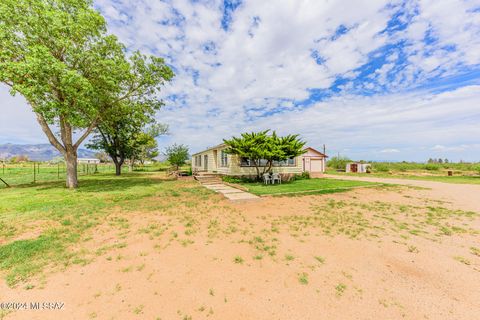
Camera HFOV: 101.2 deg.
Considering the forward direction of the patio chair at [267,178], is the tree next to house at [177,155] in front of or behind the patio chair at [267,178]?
behind

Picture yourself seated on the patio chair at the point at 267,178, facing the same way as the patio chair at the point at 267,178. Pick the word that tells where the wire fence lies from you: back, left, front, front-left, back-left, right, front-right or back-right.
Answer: back-right

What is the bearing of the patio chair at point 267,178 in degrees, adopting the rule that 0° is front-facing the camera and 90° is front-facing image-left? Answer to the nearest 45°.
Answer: approximately 315°

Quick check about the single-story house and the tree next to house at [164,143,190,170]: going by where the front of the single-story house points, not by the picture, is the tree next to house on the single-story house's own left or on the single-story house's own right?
on the single-story house's own right

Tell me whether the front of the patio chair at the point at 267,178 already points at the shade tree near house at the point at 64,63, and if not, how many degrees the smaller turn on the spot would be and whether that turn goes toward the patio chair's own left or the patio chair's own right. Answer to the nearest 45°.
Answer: approximately 90° to the patio chair's own right

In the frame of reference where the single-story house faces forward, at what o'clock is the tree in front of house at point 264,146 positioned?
The tree in front of house is roughly at 11 o'clock from the single-story house.

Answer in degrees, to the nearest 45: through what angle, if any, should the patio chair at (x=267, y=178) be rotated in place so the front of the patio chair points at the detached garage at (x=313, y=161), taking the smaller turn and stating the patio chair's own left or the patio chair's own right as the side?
approximately 90° to the patio chair's own left

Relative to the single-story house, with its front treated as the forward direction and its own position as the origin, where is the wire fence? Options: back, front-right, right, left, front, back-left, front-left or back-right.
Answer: right

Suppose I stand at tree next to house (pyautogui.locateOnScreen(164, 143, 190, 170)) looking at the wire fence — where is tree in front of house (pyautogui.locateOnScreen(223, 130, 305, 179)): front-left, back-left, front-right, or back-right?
front-left

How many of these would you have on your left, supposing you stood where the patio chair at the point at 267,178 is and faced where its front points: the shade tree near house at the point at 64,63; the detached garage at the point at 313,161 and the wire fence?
1

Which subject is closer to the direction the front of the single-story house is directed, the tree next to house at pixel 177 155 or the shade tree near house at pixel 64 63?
the shade tree near house

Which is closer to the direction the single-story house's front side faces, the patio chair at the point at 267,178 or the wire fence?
the patio chair
